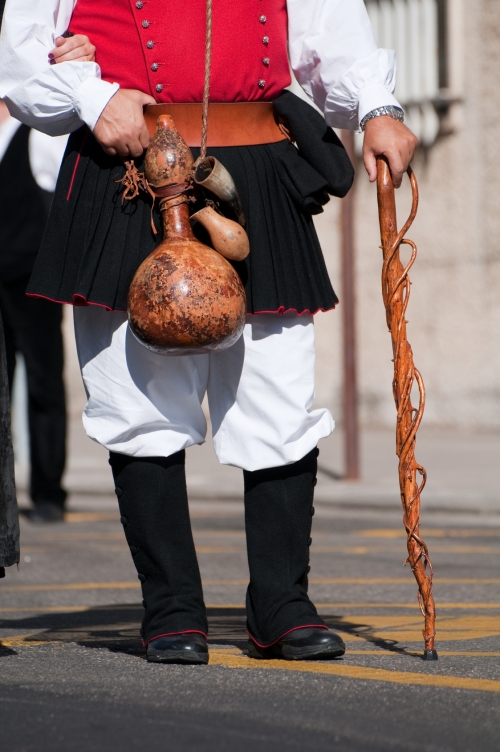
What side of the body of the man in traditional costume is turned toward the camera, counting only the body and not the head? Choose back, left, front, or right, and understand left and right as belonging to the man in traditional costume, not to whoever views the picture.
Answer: front
